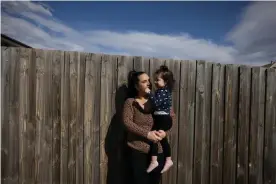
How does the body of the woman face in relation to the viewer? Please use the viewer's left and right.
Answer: facing the viewer and to the right of the viewer
